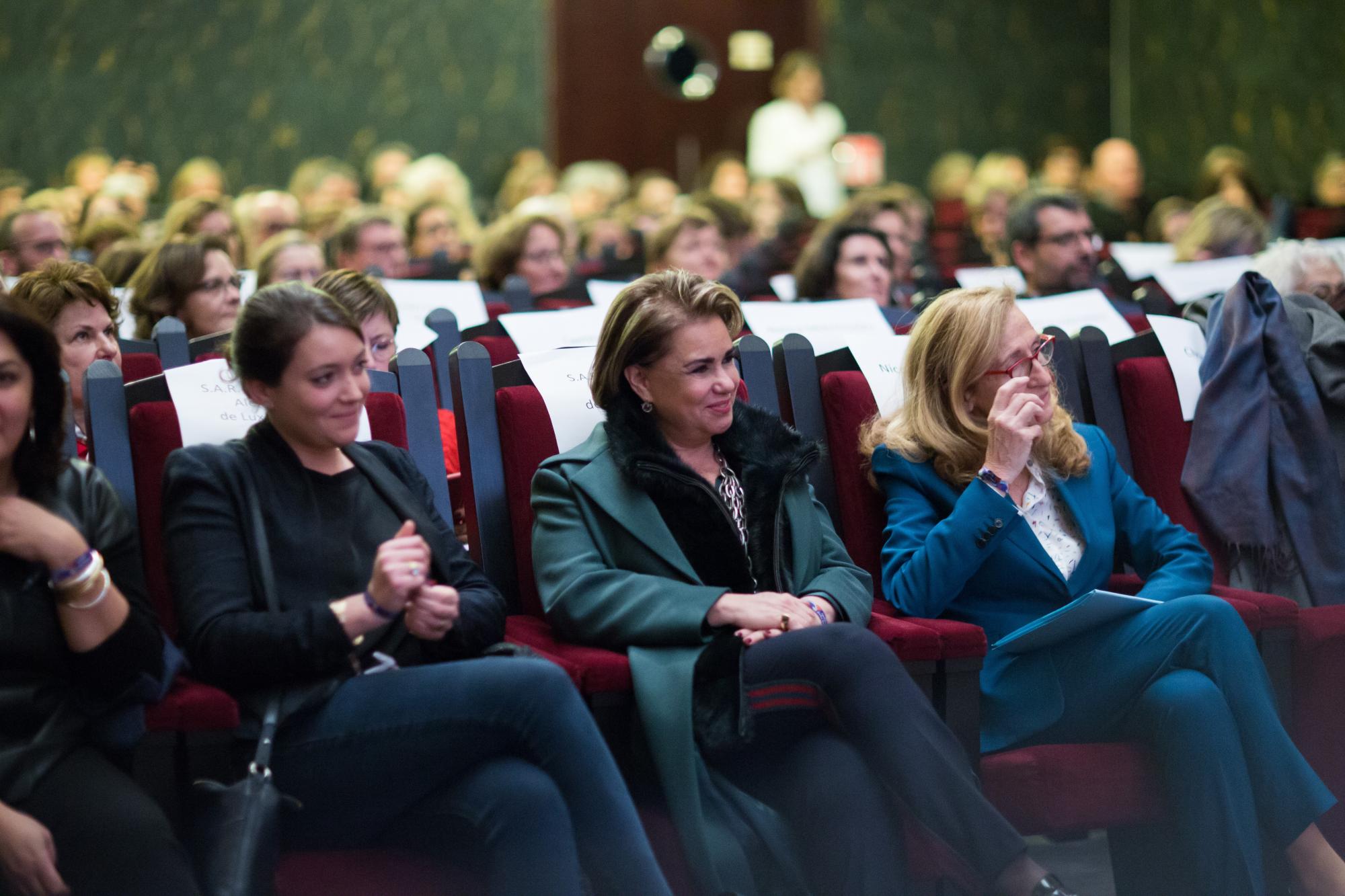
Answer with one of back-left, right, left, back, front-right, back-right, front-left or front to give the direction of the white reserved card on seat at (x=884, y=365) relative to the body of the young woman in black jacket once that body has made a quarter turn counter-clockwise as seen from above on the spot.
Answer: front

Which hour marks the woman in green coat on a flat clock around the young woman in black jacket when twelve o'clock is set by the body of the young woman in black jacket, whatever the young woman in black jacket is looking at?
The woman in green coat is roughly at 10 o'clock from the young woman in black jacket.

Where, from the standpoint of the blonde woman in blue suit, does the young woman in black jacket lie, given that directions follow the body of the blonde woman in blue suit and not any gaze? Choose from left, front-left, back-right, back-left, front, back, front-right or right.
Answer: right

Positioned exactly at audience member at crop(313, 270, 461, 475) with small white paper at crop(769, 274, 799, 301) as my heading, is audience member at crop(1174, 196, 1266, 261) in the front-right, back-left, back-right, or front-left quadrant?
front-right

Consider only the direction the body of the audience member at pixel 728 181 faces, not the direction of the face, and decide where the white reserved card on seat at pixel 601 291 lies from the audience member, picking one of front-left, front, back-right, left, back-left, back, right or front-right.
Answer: front-right

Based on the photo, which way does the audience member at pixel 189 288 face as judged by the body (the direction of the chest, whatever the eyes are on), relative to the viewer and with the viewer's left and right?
facing the viewer and to the right of the viewer

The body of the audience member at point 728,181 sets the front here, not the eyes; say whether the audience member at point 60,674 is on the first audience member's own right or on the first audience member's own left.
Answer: on the first audience member's own right

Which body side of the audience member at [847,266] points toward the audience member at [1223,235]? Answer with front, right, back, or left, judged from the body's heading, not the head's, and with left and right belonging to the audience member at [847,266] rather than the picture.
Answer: left

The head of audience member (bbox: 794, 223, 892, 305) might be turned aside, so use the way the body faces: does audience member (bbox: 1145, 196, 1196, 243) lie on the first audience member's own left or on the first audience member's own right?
on the first audience member's own left

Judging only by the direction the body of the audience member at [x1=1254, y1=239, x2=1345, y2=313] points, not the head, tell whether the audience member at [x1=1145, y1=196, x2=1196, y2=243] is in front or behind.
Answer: behind

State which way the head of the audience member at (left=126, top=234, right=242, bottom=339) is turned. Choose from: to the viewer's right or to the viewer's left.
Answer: to the viewer's right

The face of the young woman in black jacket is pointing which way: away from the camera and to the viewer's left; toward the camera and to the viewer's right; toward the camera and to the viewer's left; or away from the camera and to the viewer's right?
toward the camera and to the viewer's right

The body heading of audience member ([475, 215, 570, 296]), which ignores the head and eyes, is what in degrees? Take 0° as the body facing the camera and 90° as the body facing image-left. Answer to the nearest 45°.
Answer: approximately 315°

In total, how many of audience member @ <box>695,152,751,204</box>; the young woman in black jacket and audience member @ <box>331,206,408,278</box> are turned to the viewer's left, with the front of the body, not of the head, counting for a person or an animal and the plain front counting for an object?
0
